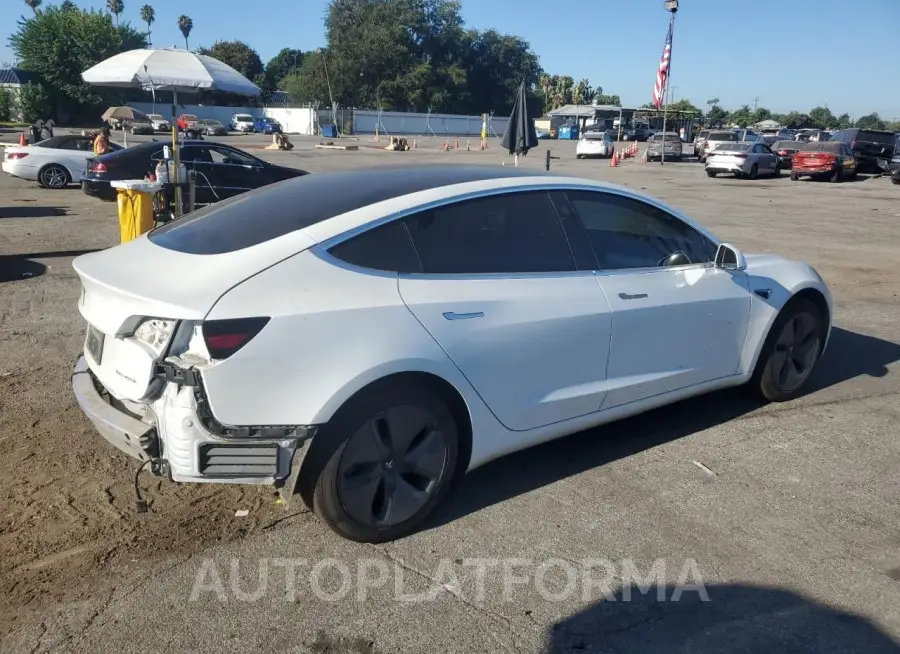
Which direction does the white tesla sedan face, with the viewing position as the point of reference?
facing away from the viewer and to the right of the viewer

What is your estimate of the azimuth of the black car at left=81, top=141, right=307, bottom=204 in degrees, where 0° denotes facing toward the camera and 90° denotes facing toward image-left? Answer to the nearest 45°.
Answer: approximately 225°

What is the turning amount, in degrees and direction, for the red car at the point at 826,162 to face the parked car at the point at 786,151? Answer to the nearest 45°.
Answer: approximately 45° to its left

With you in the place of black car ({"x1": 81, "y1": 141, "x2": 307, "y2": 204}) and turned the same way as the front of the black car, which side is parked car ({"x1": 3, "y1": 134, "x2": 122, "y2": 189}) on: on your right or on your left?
on your left

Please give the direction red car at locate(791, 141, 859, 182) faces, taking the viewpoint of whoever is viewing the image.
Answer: facing away from the viewer and to the right of the viewer

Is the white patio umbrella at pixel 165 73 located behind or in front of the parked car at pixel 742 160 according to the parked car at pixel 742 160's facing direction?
behind
